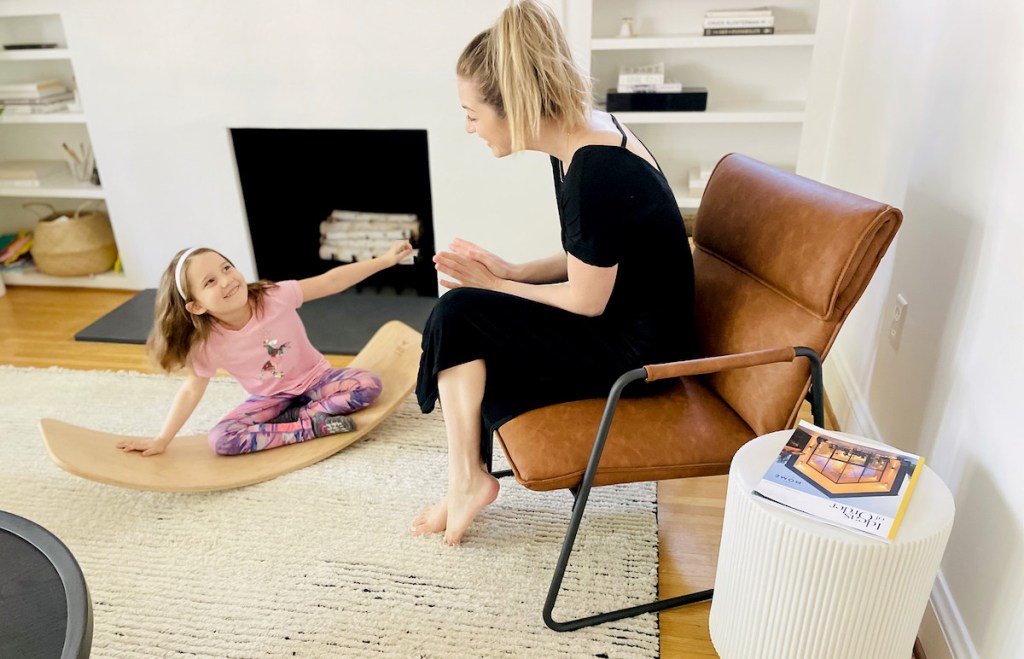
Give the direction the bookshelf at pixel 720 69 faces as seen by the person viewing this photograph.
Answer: facing the viewer

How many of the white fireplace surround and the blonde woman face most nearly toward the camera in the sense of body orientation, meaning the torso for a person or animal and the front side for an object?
1

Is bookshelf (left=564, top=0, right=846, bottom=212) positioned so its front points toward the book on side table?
yes

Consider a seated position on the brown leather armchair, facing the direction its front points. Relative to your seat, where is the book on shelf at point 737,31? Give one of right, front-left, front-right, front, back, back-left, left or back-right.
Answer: back-right

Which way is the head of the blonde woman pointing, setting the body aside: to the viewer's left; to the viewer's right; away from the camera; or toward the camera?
to the viewer's left

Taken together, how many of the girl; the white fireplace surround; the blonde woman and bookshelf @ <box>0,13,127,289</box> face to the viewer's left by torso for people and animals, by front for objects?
1

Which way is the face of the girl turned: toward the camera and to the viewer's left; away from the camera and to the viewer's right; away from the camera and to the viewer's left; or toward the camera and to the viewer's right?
toward the camera and to the viewer's right

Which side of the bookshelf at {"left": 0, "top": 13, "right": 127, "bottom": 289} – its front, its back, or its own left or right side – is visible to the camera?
front

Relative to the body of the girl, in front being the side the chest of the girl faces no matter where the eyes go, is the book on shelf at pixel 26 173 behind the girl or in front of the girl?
behind

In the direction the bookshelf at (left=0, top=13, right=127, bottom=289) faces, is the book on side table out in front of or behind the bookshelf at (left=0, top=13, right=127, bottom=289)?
in front

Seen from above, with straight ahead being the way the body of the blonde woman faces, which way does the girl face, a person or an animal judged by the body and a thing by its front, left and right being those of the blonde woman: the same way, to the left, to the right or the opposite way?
to the left

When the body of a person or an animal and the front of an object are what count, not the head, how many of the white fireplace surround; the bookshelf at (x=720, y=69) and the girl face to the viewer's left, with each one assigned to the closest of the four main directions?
0

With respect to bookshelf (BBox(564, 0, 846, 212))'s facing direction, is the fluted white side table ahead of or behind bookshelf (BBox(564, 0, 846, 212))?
ahead

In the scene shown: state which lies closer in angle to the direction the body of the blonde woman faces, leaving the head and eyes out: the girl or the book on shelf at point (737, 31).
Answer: the girl

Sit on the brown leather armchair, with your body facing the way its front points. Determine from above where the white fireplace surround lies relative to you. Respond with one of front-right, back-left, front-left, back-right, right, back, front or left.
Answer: right

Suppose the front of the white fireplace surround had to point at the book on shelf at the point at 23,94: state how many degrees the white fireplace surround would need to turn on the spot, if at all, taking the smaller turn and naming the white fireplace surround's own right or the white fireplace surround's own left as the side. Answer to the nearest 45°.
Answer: approximately 135° to the white fireplace surround's own right

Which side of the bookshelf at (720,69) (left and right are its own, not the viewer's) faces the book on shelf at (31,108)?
right
